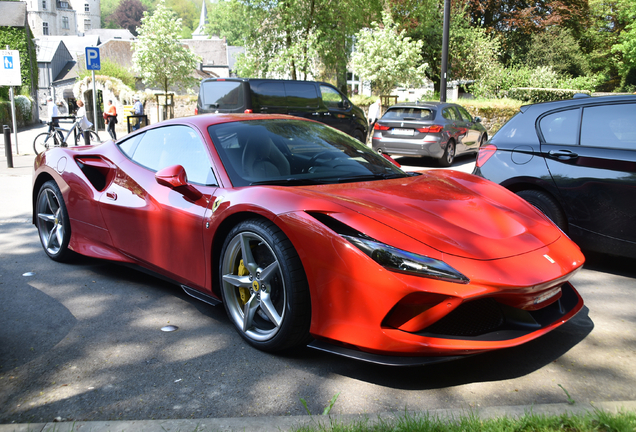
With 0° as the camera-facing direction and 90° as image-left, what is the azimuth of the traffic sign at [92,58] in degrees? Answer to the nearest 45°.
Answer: approximately 0°

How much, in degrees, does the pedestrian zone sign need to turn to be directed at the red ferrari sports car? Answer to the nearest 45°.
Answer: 0° — it already faces it

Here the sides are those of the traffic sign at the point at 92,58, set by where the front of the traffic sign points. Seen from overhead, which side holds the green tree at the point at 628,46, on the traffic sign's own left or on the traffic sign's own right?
on the traffic sign's own left

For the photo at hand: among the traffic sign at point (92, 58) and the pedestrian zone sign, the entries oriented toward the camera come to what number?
2

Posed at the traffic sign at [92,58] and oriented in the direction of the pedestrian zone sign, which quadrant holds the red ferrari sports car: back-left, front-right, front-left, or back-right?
front-left

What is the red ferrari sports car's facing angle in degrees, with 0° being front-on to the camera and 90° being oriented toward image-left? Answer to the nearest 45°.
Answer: approximately 315°

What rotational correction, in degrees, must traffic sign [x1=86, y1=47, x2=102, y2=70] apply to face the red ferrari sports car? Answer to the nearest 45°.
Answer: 0° — it already faces it

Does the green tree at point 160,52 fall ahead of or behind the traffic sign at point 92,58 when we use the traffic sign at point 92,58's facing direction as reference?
behind

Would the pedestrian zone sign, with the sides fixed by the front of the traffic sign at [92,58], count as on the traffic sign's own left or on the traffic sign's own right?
on the traffic sign's own right
